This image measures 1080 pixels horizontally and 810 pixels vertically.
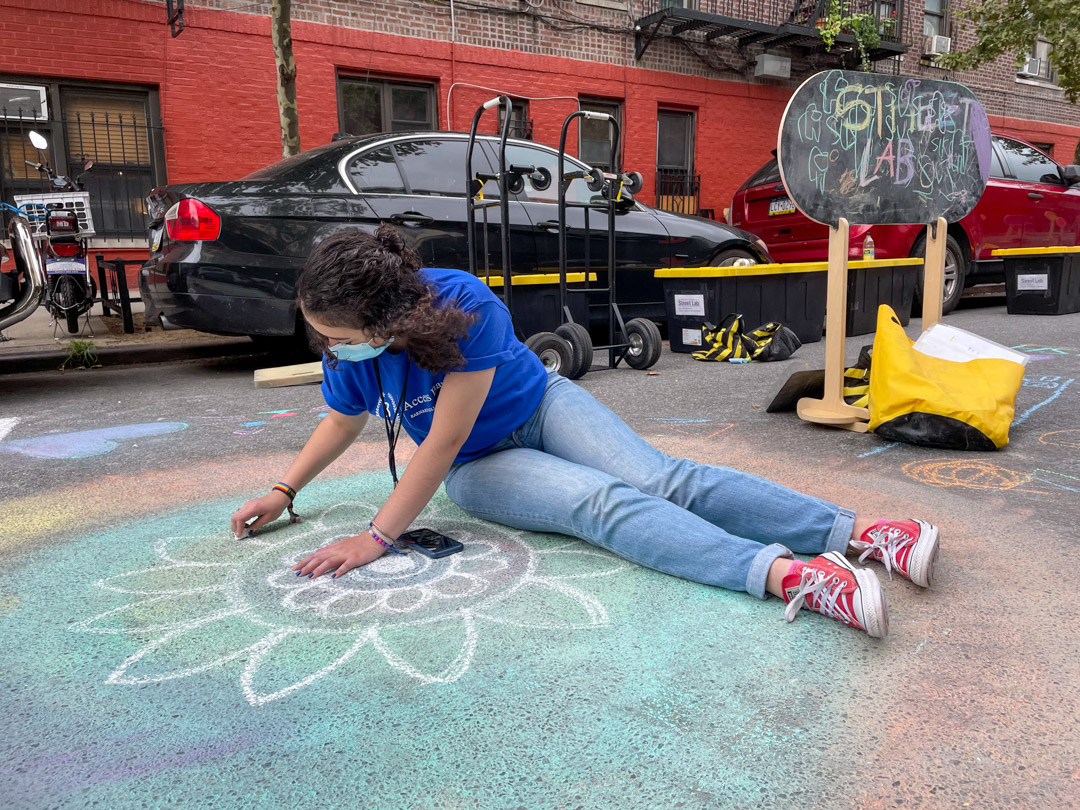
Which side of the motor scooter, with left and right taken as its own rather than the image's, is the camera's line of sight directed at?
back

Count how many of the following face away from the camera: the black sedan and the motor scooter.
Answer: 1

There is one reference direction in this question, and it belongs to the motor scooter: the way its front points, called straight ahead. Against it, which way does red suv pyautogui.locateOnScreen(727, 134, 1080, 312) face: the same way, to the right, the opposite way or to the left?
to the right

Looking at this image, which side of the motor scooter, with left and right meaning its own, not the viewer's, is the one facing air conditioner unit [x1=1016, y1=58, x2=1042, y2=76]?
right

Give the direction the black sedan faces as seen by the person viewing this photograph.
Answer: facing to the right of the viewer

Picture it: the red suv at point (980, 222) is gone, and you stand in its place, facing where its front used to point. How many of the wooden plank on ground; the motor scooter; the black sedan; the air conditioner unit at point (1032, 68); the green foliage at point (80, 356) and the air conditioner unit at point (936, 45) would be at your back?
4

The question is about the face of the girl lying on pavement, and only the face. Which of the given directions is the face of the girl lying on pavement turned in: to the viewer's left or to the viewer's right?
to the viewer's left

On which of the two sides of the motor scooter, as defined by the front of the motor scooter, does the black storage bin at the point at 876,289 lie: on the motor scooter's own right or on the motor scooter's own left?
on the motor scooter's own right

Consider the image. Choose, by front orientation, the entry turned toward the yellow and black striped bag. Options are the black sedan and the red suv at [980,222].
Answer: the black sedan

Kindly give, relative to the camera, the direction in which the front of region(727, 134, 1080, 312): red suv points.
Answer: facing away from the viewer and to the right of the viewer

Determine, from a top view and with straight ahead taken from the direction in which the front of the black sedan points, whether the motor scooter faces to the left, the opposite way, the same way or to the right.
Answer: to the left

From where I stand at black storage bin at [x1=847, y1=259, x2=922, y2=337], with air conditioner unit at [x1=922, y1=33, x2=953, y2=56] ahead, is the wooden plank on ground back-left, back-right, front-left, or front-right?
back-left

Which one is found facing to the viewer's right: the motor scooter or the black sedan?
the black sedan

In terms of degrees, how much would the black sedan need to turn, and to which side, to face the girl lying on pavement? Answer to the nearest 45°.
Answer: approximately 90° to its right

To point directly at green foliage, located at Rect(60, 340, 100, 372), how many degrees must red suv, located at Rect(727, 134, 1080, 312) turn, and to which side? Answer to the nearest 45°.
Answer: approximately 180°
